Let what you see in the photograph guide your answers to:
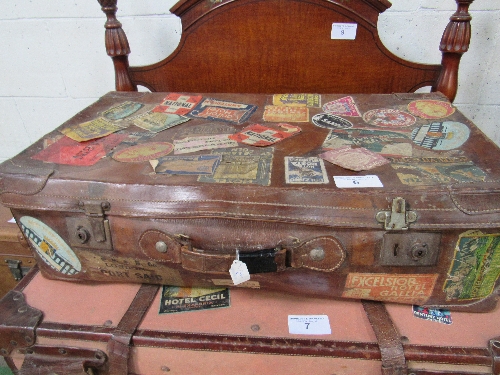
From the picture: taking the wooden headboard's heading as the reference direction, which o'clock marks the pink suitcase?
The pink suitcase is roughly at 12 o'clock from the wooden headboard.

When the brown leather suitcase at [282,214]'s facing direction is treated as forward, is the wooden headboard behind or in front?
behind

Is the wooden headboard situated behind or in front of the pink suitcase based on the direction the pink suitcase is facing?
behind

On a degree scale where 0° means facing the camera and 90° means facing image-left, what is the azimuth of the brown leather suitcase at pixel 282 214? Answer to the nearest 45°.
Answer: approximately 0°

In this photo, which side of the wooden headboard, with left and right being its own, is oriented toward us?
front

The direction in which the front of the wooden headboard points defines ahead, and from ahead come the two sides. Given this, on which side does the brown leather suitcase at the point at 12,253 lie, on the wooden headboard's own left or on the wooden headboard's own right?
on the wooden headboard's own right

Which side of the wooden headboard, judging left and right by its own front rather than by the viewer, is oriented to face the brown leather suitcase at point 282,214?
front

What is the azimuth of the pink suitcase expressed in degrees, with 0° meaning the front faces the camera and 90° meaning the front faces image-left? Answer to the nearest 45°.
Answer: approximately 0°

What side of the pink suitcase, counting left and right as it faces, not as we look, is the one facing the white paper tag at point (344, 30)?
back

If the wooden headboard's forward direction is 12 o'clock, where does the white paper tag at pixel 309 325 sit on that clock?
The white paper tag is roughly at 12 o'clock from the wooden headboard.
